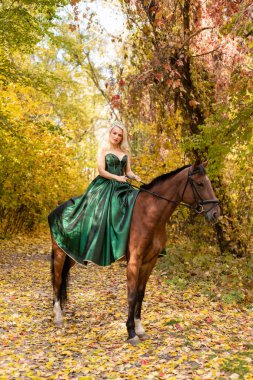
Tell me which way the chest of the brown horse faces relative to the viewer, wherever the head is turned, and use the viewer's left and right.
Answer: facing the viewer and to the right of the viewer
